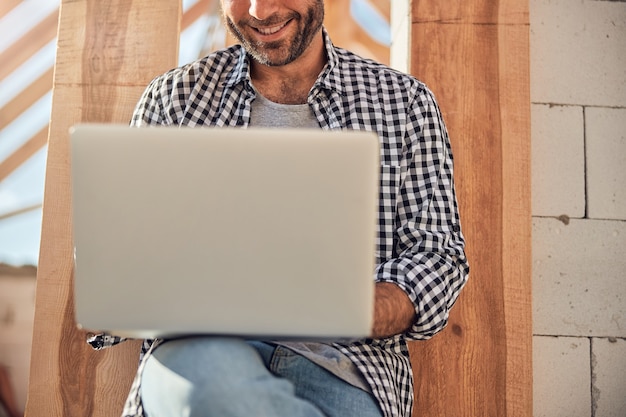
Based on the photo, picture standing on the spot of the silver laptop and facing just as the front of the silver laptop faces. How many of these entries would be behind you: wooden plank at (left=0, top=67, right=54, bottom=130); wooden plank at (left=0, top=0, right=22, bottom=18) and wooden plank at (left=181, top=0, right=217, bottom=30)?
0

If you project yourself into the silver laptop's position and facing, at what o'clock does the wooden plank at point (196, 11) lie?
The wooden plank is roughly at 12 o'clock from the silver laptop.

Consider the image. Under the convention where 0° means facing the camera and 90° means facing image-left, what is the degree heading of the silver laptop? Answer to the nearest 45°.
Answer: approximately 180°

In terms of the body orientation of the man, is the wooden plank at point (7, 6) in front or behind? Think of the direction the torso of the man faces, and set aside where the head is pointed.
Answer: behind

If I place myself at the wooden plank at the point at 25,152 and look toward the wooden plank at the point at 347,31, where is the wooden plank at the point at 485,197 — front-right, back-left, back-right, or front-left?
front-right

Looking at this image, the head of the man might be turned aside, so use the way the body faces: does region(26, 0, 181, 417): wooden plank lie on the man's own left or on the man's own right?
on the man's own right

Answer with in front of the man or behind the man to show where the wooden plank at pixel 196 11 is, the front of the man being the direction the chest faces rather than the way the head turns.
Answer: behind

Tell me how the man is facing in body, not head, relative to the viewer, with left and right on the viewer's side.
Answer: facing the viewer

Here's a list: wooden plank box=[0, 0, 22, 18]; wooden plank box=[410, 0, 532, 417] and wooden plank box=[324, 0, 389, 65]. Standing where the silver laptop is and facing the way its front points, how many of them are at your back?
0

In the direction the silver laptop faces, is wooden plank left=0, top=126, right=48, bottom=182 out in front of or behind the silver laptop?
in front

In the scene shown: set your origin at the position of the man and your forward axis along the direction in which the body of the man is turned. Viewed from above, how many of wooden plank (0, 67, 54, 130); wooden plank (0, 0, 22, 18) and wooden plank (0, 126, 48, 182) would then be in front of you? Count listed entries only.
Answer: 0

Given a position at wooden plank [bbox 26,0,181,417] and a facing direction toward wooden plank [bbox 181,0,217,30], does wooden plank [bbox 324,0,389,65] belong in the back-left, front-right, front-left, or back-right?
front-right

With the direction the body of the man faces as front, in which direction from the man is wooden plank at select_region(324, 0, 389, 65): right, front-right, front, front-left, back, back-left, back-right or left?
back
